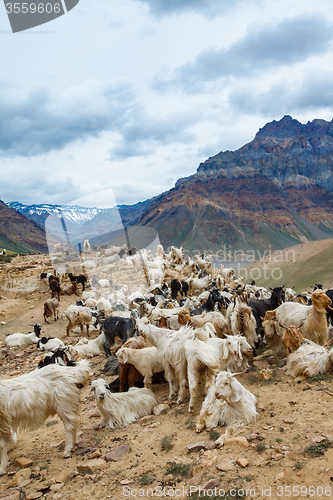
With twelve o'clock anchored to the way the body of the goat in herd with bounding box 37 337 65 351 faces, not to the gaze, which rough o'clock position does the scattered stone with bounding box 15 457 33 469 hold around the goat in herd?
The scattered stone is roughly at 9 o'clock from the goat in herd.

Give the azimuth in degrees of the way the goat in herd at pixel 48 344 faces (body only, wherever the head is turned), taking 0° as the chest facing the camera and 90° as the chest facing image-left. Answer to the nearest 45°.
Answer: approximately 90°

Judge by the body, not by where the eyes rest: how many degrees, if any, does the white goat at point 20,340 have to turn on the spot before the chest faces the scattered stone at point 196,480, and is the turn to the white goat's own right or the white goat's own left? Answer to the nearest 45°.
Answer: approximately 90° to the white goat's own right

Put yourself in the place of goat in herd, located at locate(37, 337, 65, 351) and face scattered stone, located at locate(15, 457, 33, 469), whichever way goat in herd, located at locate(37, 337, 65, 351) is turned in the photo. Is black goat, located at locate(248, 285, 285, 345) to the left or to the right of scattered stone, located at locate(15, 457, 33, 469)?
left

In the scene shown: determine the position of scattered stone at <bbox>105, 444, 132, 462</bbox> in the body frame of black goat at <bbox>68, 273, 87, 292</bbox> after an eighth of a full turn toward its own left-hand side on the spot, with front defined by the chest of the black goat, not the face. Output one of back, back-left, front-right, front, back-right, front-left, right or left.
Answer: front-left

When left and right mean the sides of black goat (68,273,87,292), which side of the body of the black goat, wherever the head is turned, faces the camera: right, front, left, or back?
left

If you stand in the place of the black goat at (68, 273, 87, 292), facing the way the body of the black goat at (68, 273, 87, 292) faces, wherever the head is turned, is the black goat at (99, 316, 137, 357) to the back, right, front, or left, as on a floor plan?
left

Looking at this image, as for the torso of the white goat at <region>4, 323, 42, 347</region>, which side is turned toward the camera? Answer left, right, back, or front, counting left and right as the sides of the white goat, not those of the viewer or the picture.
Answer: right
